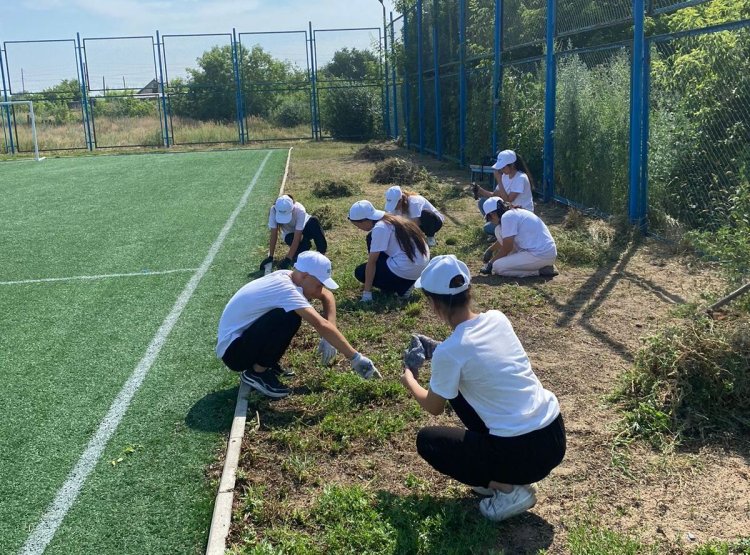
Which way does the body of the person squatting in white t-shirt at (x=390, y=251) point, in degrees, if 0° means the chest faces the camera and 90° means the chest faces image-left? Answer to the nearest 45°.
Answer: approximately 90°

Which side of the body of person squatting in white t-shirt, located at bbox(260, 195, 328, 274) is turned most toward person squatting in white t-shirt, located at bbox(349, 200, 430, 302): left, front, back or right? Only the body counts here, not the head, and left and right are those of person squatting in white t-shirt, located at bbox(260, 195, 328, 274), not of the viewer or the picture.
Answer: left

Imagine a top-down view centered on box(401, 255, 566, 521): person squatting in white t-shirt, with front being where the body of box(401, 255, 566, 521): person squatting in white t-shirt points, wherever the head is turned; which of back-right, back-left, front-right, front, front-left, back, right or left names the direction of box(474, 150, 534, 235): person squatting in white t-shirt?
front-right

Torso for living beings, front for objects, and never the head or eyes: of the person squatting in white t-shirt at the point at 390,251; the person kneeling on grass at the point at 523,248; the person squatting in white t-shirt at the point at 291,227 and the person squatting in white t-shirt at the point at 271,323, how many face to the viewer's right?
1

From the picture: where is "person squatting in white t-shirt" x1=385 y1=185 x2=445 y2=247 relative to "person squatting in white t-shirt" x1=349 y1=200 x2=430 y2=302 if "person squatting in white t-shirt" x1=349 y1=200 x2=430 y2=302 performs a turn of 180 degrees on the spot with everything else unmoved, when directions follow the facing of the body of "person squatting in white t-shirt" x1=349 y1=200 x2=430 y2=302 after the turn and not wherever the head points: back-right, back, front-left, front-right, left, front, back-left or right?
left

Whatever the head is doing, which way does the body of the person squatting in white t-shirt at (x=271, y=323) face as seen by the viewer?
to the viewer's right

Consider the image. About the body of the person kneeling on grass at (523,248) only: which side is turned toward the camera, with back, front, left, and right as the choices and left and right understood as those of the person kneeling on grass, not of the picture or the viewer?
left

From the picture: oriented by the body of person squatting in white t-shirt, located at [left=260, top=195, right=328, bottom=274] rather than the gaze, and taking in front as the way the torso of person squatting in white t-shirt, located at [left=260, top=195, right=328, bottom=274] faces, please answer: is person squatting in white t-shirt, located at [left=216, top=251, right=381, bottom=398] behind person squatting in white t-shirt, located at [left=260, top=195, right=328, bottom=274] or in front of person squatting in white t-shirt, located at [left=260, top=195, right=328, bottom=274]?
in front

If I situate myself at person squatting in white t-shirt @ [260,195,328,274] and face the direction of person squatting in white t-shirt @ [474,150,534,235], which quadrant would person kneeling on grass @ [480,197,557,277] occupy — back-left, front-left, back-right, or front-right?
front-right

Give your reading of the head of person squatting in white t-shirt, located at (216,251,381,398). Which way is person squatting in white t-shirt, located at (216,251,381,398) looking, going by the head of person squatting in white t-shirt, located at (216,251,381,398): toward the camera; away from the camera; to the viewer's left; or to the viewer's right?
to the viewer's right

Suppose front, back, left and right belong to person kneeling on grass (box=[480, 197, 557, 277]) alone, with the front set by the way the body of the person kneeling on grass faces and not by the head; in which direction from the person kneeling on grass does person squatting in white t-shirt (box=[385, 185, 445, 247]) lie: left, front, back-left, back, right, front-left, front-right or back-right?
front-right

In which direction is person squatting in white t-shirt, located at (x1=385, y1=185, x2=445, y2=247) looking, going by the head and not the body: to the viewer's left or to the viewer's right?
to the viewer's left

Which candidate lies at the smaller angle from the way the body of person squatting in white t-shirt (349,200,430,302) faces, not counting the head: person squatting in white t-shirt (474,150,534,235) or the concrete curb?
the concrete curb

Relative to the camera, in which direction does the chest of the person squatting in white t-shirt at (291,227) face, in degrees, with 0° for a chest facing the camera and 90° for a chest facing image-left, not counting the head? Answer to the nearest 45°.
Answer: approximately 45°
